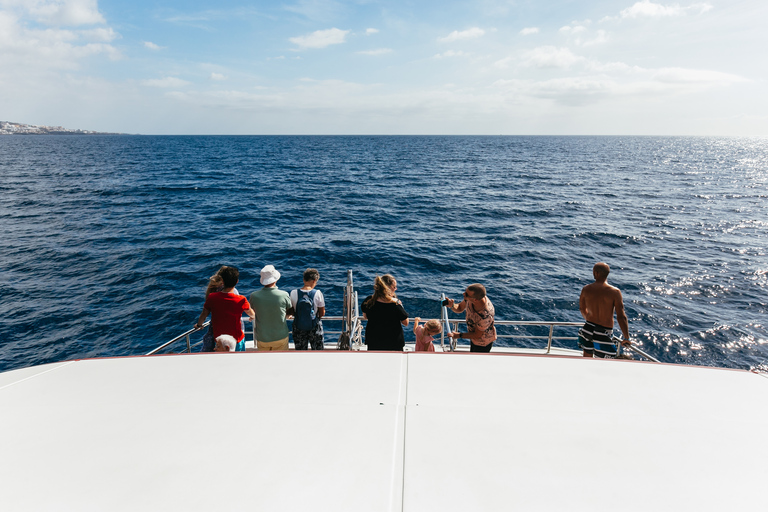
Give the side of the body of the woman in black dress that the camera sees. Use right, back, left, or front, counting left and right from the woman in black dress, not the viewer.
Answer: back

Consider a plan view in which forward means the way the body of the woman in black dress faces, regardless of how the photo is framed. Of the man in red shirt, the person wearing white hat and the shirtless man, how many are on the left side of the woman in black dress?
2

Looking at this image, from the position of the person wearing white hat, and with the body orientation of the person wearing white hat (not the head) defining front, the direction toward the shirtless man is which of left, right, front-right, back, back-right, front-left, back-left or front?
right

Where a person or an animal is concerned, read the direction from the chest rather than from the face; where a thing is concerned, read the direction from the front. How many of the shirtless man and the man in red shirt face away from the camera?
2

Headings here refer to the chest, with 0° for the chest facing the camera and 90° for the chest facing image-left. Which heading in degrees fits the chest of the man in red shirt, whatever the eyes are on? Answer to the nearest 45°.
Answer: approximately 180°

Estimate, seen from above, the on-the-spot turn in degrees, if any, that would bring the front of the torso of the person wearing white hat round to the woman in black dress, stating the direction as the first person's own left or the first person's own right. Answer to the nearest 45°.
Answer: approximately 135° to the first person's own right

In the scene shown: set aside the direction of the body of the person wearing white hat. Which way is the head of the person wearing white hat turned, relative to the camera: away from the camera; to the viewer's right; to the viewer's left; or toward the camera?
away from the camera

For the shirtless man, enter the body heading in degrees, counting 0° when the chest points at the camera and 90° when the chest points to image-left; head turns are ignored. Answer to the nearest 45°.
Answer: approximately 180°

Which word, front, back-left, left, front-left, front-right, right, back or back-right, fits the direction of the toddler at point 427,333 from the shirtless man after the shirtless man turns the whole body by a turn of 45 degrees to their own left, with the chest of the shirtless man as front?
left

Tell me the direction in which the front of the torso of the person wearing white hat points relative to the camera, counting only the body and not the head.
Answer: away from the camera

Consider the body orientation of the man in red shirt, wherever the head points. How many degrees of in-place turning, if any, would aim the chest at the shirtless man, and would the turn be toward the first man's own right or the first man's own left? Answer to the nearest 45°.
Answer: approximately 90° to the first man's own right
